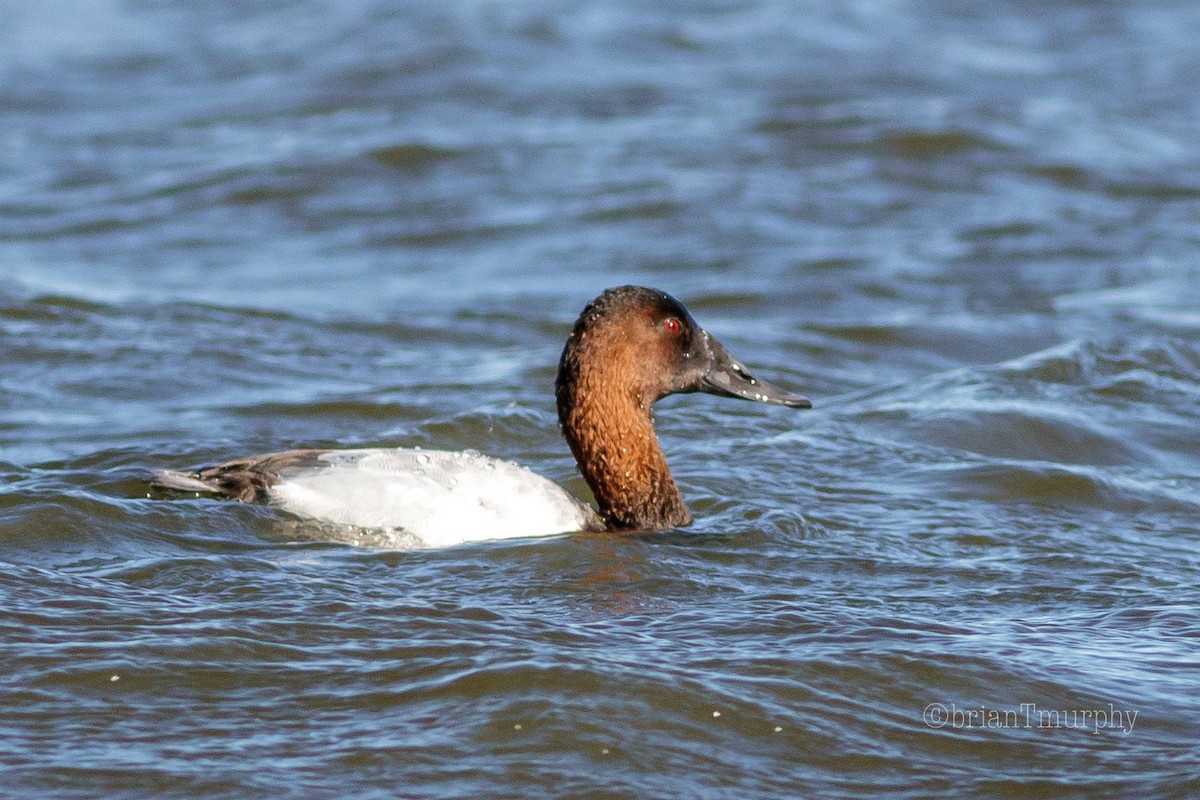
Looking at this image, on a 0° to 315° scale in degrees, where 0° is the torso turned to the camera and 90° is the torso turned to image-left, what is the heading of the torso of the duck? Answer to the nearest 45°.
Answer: approximately 270°
